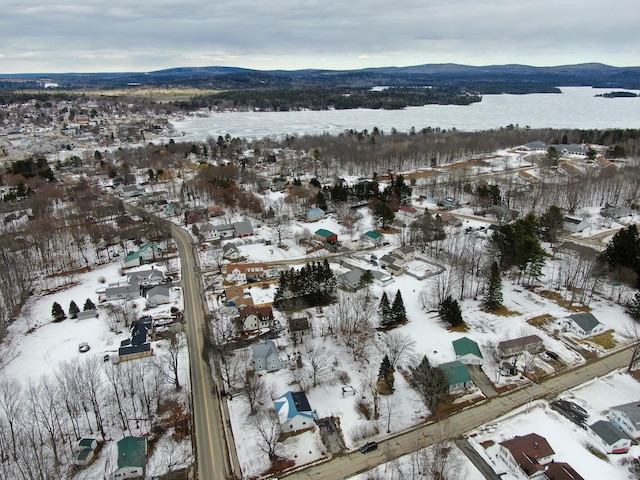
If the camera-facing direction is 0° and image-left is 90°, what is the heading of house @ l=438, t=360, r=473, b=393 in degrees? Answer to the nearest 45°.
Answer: approximately 315°

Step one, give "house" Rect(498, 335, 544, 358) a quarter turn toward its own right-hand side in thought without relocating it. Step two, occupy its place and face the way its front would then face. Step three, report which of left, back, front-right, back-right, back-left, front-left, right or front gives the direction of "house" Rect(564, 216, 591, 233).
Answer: back-right

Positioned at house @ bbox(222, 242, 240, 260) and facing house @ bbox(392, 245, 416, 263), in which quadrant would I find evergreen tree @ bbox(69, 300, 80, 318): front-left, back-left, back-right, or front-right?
back-right

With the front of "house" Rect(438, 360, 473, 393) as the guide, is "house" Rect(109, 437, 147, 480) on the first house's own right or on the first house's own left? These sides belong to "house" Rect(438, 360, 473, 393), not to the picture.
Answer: on the first house's own right

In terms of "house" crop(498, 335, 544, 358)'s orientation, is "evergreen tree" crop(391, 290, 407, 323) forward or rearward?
rearward

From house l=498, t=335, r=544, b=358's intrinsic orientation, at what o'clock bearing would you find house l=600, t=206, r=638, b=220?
house l=600, t=206, r=638, b=220 is roughly at 8 o'clock from house l=498, t=335, r=544, b=358.

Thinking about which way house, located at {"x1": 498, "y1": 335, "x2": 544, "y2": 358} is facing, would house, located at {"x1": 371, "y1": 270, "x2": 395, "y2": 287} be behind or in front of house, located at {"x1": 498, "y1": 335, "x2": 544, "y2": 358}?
behind

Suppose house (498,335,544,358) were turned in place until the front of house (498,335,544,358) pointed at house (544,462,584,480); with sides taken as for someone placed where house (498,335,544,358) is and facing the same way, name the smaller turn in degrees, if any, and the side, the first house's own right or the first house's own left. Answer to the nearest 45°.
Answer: approximately 45° to the first house's own right

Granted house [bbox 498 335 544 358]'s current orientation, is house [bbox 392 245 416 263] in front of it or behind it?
behind

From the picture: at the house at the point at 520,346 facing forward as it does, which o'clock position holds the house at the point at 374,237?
the house at the point at 374,237 is roughly at 6 o'clock from the house at the point at 520,346.

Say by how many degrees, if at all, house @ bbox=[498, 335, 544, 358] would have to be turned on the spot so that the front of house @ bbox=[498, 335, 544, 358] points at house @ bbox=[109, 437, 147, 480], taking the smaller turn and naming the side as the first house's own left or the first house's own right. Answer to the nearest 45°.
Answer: approximately 90° to the first house's own right

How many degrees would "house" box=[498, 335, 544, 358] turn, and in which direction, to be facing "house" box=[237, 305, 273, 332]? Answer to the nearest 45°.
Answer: approximately 135° to its right

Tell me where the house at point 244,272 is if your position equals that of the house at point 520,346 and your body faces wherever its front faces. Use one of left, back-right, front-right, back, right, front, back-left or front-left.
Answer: back-right

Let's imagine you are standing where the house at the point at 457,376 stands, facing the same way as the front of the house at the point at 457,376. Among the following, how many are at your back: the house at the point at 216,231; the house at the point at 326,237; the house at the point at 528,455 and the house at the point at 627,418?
2

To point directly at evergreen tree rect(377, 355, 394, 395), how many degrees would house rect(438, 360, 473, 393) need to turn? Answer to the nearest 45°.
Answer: approximately 135° to its right
